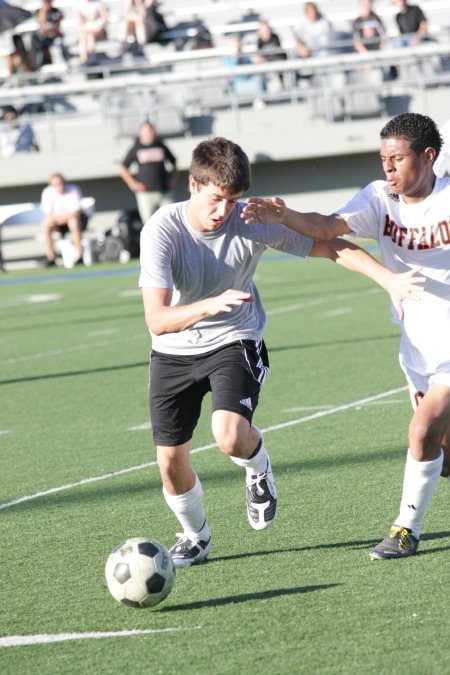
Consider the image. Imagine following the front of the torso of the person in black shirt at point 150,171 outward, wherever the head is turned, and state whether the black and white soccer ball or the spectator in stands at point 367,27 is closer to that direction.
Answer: the black and white soccer ball

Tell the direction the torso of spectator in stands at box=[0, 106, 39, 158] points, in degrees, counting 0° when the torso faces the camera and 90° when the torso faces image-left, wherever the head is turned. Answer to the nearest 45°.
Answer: approximately 0°

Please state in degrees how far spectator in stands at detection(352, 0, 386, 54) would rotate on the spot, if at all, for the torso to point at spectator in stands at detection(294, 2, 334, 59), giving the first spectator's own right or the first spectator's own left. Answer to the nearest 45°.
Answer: approximately 90° to the first spectator's own right
